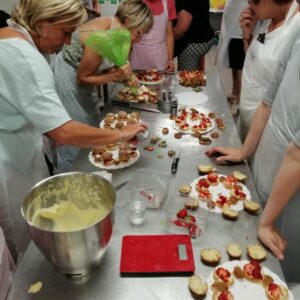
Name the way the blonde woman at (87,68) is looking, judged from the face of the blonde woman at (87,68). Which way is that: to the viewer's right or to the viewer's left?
to the viewer's right

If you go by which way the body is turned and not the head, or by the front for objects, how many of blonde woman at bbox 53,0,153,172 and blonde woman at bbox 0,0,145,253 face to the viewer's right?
2

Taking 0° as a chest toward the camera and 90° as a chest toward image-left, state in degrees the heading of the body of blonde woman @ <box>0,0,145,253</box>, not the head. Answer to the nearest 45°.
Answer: approximately 270°

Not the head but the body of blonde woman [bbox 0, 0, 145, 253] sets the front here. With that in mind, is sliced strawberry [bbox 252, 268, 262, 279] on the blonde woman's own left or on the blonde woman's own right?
on the blonde woman's own right

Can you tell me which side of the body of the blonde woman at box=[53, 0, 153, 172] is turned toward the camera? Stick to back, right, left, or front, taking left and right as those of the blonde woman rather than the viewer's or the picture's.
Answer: right

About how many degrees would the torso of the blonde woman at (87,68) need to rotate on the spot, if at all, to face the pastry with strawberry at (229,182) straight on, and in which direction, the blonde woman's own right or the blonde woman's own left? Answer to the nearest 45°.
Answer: approximately 45° to the blonde woman's own right

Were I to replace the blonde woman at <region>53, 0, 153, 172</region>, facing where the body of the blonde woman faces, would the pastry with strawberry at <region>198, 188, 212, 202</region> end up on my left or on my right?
on my right

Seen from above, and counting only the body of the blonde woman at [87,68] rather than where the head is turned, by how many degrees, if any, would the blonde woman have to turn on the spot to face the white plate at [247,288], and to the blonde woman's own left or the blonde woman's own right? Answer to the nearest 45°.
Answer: approximately 90° to the blonde woman's own right

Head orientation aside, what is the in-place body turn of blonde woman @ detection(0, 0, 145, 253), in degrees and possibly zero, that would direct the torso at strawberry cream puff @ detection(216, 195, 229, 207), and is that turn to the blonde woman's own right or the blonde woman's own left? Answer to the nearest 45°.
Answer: approximately 45° to the blonde woman's own right
